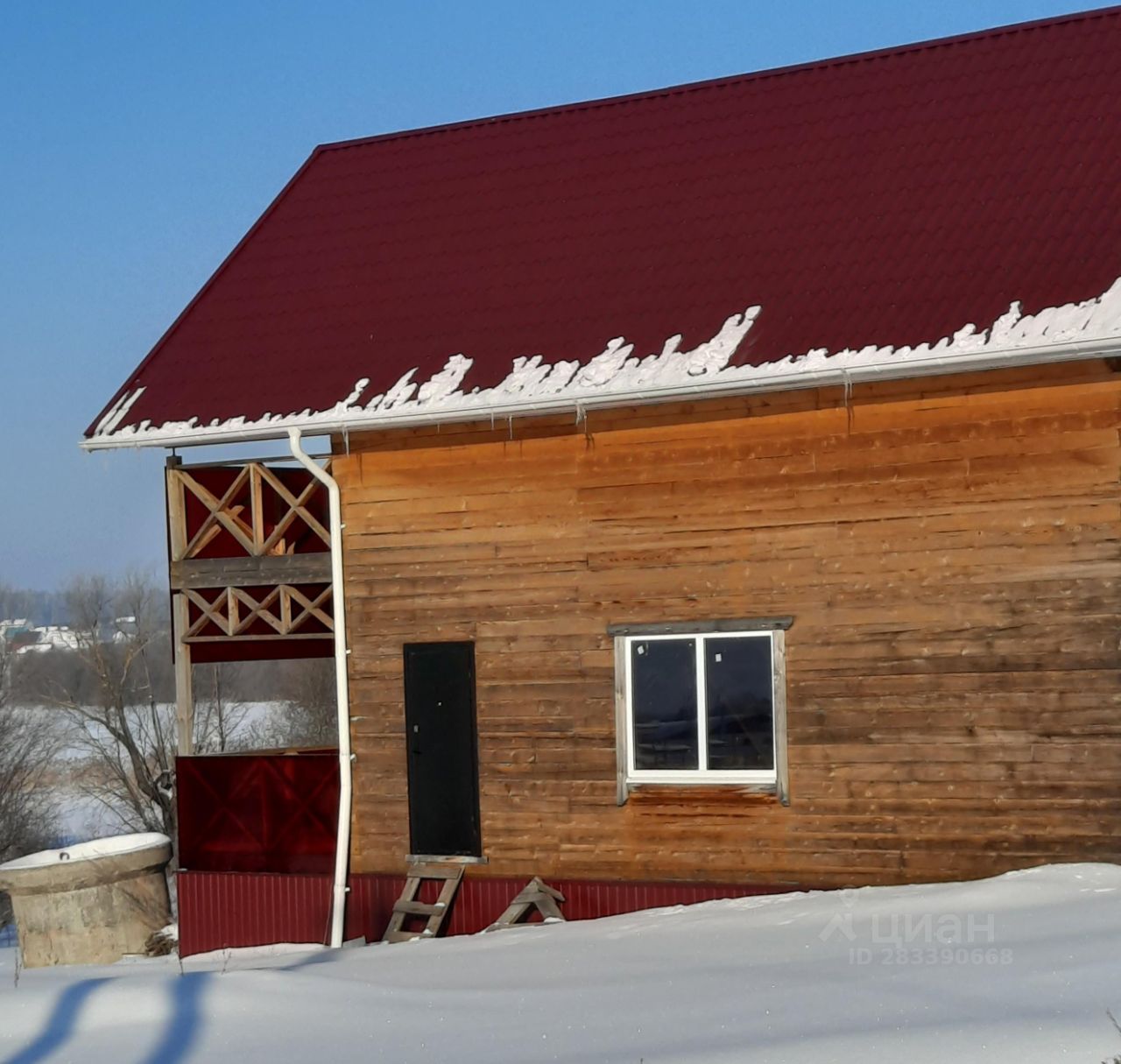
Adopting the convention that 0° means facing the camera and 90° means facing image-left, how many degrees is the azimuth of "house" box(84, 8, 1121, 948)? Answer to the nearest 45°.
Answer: approximately 0°
